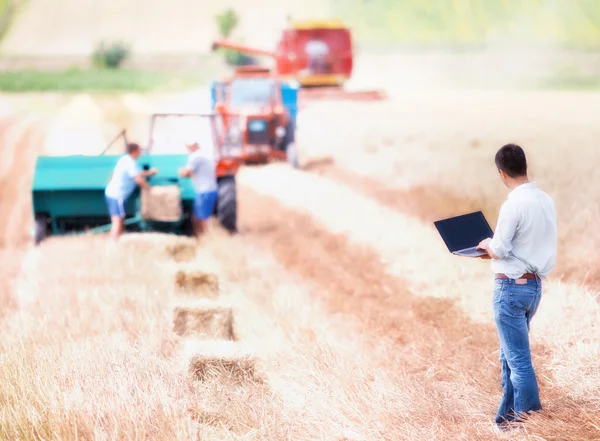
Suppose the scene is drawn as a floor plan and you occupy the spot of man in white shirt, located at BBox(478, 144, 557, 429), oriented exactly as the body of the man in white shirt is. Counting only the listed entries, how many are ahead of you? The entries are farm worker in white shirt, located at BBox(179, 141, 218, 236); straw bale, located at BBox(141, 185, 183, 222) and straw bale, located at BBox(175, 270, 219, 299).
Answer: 3

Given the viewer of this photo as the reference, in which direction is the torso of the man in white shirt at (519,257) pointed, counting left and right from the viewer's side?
facing away from the viewer and to the left of the viewer

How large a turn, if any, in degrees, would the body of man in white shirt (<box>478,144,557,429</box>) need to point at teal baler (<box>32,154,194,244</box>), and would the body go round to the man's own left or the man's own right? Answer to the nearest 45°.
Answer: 0° — they already face it

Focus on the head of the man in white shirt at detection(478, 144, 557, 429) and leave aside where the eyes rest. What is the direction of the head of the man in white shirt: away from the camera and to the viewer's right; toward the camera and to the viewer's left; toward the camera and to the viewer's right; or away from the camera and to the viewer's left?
away from the camera and to the viewer's left

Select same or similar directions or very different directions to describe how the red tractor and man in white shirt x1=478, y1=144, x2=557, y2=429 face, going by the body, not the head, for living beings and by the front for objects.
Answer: very different directions

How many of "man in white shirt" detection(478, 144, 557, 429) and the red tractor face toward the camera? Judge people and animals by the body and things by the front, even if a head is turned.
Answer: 1
